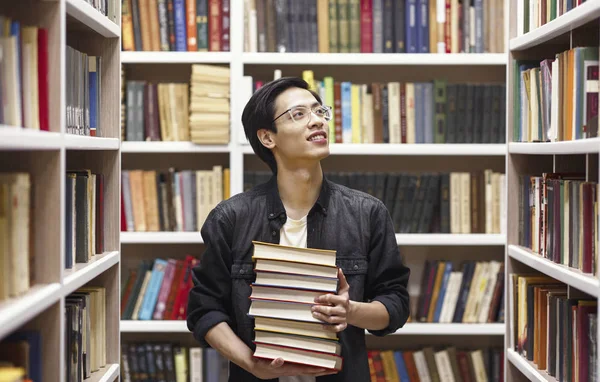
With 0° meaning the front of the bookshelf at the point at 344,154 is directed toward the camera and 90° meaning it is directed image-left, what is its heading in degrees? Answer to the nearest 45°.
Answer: approximately 0°

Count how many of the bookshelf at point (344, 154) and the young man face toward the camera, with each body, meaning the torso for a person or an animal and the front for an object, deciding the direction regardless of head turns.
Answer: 2

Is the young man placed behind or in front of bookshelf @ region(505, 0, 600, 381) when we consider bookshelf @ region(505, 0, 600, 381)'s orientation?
in front

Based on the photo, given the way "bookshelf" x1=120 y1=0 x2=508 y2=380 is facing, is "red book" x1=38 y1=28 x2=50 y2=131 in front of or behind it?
in front

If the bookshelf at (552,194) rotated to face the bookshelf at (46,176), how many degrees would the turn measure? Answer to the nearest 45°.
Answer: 0° — it already faces it

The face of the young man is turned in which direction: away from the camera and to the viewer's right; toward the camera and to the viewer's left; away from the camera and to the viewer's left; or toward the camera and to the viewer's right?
toward the camera and to the viewer's right

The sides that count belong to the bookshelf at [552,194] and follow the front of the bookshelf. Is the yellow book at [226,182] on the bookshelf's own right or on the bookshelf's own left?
on the bookshelf's own right

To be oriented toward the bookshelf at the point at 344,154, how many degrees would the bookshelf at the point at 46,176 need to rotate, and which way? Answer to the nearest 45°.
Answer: approximately 90° to its left

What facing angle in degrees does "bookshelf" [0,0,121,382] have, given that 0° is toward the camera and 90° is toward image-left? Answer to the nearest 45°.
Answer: approximately 315°
